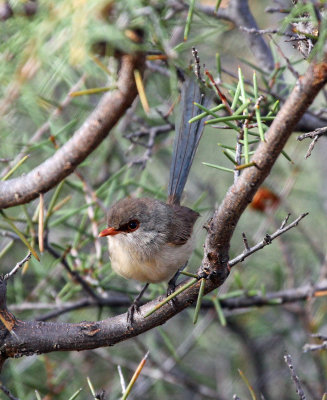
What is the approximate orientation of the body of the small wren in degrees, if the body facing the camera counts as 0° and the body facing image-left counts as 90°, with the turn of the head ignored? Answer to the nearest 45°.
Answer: approximately 45°
